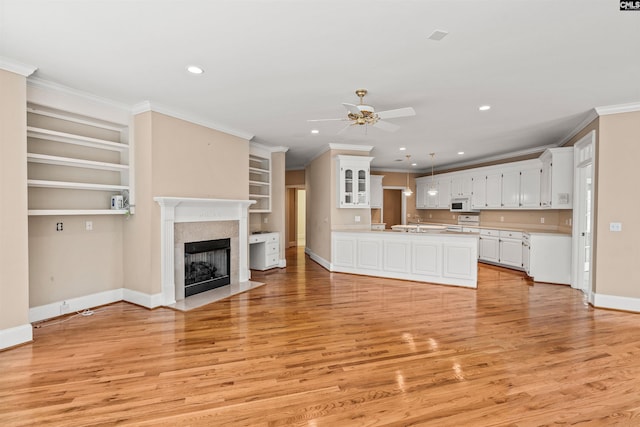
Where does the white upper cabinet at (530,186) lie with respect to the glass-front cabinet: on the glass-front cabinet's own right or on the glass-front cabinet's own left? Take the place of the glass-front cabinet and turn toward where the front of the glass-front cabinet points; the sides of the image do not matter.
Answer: on the glass-front cabinet's own left

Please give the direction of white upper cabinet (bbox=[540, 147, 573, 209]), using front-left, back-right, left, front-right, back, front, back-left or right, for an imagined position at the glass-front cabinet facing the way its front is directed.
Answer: left

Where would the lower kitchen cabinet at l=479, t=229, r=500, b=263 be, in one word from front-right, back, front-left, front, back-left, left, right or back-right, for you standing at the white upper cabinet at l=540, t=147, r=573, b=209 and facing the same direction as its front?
front-right

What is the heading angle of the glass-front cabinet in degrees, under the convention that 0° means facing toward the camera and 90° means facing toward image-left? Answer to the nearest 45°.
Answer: approximately 0°

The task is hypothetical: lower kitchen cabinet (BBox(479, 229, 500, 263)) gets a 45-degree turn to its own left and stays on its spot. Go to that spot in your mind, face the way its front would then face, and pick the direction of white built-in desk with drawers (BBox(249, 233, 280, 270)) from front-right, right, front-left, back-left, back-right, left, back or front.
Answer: front-right

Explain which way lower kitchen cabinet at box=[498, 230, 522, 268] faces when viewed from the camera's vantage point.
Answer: facing the viewer and to the left of the viewer

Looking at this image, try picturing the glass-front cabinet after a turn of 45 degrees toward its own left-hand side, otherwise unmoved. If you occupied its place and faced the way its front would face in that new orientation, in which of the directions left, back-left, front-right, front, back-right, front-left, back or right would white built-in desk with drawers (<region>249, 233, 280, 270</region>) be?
back-right

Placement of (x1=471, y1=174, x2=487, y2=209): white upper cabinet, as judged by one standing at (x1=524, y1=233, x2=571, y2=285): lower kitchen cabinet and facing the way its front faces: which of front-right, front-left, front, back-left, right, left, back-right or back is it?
front-right
